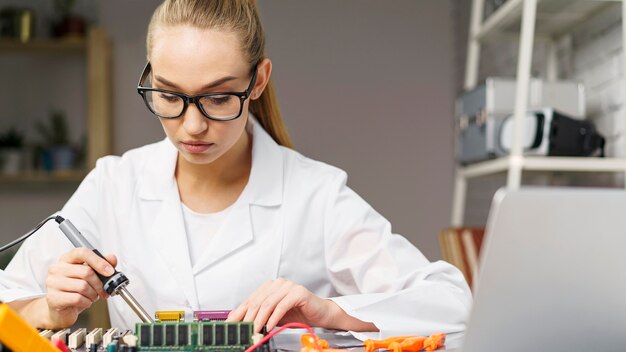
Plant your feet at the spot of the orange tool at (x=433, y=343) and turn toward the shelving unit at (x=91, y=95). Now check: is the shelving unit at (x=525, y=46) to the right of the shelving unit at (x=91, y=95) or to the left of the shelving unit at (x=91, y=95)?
right

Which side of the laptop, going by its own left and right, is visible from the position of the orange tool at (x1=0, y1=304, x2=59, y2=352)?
left

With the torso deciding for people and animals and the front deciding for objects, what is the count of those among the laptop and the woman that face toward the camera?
1

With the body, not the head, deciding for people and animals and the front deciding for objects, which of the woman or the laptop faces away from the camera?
the laptop

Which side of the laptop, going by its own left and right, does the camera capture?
back

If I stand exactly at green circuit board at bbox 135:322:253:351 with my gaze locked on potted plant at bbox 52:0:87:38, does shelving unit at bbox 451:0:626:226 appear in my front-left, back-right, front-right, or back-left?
front-right

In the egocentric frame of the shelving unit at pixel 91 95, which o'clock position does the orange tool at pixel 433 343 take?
The orange tool is roughly at 12 o'clock from the shelving unit.

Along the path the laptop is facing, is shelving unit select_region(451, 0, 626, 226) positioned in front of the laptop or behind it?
in front

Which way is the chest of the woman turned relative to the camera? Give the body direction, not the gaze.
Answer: toward the camera

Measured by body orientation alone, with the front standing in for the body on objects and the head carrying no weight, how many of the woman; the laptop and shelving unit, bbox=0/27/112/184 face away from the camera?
1

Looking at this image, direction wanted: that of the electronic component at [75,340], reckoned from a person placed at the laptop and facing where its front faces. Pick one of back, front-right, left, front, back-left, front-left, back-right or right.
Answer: left

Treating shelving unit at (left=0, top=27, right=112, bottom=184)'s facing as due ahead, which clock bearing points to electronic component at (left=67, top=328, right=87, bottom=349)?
The electronic component is roughly at 12 o'clock from the shelving unit.

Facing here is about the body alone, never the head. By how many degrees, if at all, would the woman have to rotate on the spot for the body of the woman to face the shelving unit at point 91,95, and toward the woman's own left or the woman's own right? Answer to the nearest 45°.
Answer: approximately 180°
